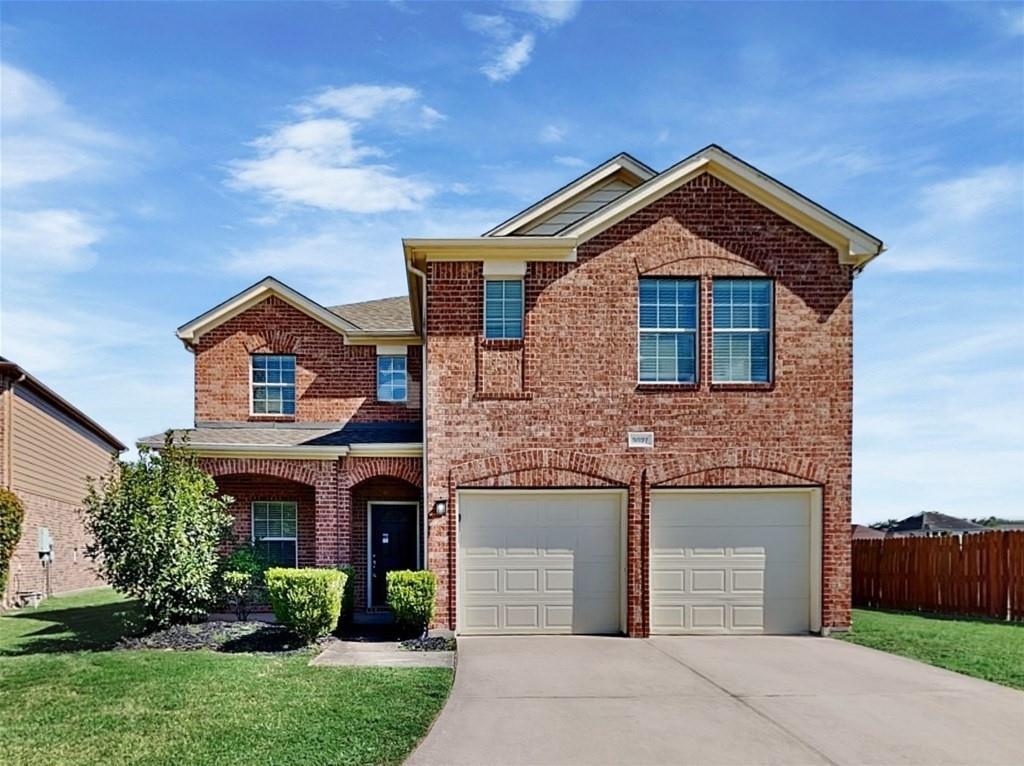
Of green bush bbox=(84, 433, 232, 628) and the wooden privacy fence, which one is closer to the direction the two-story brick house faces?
the green bush

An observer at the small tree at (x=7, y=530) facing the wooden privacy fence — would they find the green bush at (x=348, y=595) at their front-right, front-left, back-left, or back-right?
front-right

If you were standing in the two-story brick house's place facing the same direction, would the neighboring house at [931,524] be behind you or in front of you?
behind

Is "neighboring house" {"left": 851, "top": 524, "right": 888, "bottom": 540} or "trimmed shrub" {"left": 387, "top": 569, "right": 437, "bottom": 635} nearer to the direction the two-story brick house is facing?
the trimmed shrub

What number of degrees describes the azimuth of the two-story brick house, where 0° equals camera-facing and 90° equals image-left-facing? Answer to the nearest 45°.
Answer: approximately 0°

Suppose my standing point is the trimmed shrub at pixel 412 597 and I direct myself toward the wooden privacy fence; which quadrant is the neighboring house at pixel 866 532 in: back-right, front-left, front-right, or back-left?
front-left
